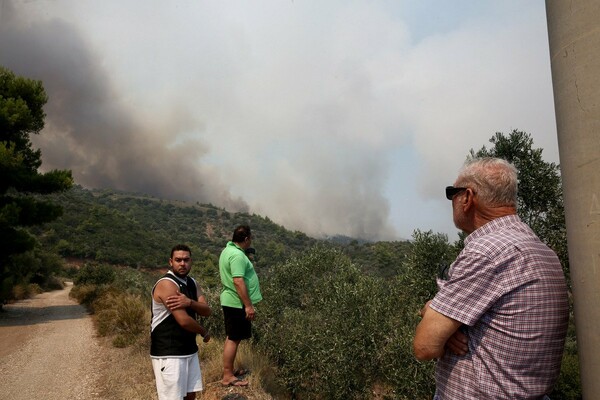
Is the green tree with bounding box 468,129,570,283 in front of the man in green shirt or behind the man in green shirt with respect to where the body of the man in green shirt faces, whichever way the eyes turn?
in front

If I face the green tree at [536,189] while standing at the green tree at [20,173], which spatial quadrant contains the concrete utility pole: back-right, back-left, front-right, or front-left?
front-right

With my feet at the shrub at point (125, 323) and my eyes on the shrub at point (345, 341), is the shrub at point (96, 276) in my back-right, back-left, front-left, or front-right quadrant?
back-left

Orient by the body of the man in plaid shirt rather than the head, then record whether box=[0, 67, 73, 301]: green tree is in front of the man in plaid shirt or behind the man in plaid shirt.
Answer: in front

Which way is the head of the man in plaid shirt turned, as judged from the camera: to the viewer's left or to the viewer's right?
to the viewer's left

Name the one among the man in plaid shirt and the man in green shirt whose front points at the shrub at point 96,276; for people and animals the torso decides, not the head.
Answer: the man in plaid shirt

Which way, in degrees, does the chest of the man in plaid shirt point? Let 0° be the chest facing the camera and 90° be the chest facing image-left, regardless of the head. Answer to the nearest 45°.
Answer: approximately 135°

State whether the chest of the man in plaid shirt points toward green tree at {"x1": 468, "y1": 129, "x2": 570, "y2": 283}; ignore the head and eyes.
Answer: no

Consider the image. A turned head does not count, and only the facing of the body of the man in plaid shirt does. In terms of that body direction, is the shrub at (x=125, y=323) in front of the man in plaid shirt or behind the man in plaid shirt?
in front
